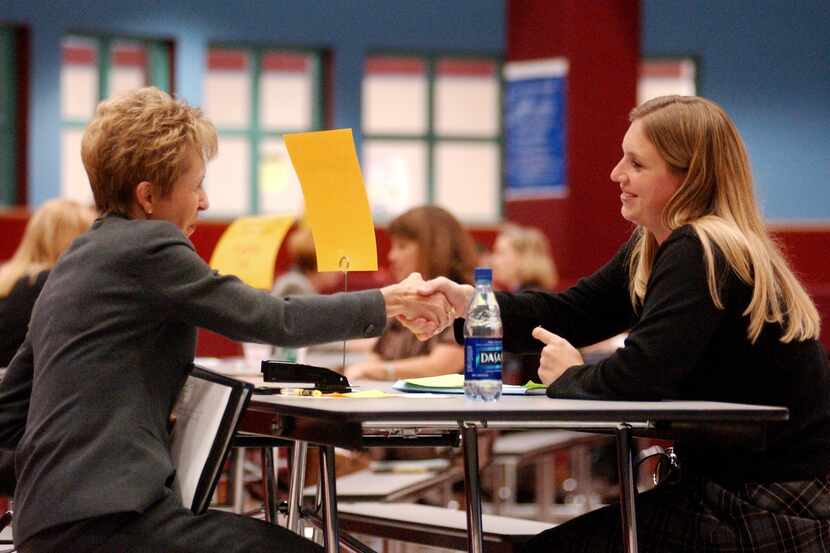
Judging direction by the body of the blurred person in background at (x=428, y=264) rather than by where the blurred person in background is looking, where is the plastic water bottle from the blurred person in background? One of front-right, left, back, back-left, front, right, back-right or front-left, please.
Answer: left

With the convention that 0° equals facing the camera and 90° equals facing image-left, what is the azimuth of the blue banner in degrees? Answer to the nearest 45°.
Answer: approximately 0°

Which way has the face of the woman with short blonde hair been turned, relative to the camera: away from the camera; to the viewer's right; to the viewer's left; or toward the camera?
to the viewer's right

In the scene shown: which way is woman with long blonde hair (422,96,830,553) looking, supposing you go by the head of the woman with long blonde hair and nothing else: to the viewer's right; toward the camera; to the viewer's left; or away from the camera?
to the viewer's left

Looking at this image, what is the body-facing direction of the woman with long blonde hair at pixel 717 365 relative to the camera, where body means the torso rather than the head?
to the viewer's left

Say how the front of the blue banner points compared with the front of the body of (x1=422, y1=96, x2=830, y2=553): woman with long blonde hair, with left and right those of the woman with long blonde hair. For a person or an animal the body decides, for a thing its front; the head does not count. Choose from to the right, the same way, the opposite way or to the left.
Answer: to the left

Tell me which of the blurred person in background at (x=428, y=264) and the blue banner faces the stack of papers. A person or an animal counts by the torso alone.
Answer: the blue banner

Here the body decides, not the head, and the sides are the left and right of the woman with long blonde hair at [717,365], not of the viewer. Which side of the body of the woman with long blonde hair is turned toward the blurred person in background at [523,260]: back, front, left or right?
right

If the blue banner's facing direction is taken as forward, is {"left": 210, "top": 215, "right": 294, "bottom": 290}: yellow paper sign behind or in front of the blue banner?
in front

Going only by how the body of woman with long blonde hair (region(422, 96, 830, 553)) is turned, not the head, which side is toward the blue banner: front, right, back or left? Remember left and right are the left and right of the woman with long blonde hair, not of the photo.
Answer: right

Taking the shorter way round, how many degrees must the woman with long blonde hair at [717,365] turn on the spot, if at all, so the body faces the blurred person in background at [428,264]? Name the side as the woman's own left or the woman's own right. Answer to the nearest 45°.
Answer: approximately 45° to the woman's own right

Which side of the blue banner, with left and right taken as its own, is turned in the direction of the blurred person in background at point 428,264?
front

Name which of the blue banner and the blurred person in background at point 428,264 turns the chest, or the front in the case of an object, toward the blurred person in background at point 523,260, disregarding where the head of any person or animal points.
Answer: the blue banner
